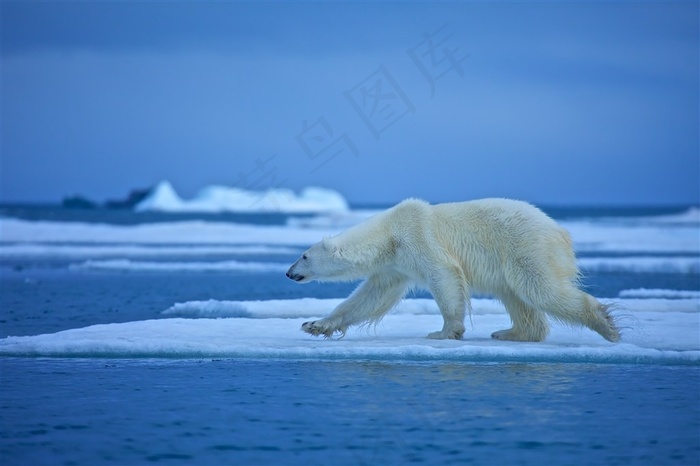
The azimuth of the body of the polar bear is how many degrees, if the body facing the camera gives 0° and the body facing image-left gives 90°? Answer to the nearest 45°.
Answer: approximately 90°
